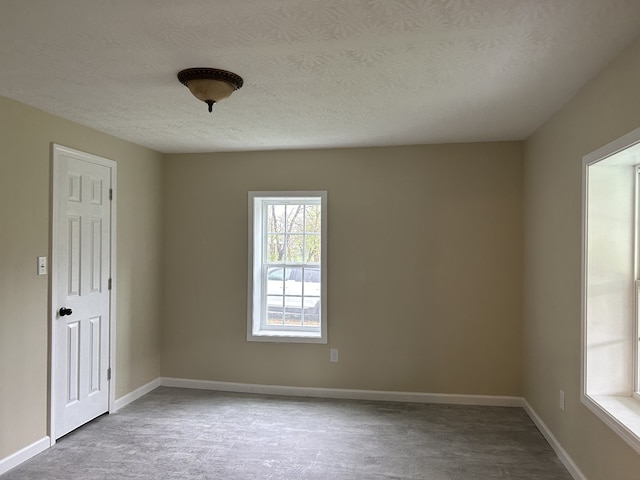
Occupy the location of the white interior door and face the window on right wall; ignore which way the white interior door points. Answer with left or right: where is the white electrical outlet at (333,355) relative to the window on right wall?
left

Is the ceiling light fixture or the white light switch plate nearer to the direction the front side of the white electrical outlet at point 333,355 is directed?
the ceiling light fixture

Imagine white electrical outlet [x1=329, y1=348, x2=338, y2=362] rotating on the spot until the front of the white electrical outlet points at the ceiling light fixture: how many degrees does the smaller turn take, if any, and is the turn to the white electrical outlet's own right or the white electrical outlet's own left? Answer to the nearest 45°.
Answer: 0° — it already faces it

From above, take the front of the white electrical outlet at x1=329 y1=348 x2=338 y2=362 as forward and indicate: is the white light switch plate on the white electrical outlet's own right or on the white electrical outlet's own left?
on the white electrical outlet's own right

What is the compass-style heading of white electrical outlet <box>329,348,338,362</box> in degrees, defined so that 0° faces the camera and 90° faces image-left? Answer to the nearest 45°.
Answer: approximately 0°

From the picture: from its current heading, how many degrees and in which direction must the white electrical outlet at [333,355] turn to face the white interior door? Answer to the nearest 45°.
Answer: approximately 45° to its right

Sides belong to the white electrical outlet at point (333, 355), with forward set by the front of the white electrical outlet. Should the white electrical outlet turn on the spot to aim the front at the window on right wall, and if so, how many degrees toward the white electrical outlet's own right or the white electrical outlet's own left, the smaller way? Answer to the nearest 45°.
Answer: approximately 45° to the white electrical outlet's own left
